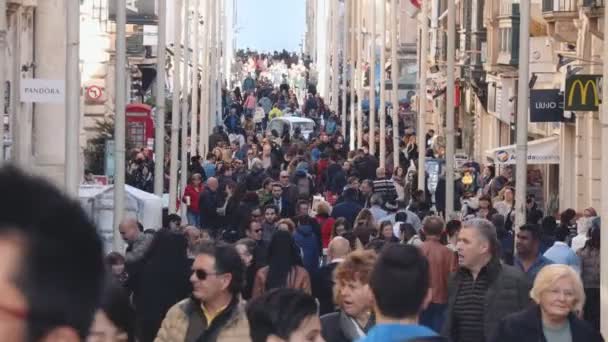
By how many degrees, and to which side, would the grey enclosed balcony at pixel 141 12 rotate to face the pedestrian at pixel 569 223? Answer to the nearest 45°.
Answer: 0° — it already faces them

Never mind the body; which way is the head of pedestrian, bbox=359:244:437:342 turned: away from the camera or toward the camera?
away from the camera

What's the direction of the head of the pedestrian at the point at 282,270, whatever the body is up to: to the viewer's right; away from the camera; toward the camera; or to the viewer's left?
away from the camera

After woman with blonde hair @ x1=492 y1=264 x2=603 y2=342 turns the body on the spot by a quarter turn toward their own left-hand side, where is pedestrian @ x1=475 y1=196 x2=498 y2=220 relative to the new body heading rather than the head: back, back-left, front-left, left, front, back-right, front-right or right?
left

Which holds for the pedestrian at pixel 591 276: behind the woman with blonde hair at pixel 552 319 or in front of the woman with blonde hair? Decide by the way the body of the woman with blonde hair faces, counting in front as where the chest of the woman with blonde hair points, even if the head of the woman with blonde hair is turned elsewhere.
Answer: behind

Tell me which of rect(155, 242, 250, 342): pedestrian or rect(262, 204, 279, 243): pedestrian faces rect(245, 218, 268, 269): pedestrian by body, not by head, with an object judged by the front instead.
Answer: rect(262, 204, 279, 243): pedestrian

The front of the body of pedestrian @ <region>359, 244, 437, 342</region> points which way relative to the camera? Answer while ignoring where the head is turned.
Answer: away from the camera

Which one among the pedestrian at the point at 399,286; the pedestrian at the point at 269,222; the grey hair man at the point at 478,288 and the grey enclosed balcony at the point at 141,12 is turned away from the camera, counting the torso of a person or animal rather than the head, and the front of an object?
the pedestrian at the point at 399,286
